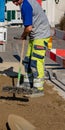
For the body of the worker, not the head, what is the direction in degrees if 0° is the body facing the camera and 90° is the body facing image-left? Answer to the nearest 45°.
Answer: approximately 90°
